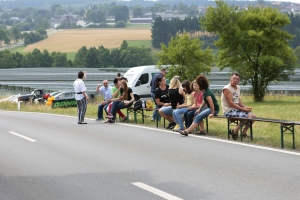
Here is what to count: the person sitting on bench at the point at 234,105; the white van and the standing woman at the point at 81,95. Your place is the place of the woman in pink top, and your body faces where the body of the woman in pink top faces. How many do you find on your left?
1

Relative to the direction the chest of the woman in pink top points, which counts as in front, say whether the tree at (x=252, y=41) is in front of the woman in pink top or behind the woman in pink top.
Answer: behind

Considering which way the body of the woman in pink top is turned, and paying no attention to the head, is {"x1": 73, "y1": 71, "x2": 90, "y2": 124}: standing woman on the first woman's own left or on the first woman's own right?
on the first woman's own right

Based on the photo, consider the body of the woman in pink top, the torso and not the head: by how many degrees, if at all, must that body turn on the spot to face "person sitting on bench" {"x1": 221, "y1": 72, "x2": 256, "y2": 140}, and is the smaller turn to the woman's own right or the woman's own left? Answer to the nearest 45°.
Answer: approximately 90° to the woman's own left

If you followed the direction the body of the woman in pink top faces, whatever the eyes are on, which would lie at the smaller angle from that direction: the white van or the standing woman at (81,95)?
the standing woman

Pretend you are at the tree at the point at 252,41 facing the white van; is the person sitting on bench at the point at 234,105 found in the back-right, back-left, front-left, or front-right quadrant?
front-left

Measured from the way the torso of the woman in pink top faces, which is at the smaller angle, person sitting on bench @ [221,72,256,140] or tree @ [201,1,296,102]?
the person sitting on bench

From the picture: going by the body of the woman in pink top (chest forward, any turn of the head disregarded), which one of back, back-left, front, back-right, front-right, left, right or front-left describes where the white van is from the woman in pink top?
back-right

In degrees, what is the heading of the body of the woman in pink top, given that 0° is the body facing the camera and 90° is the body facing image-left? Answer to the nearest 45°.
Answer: approximately 45°

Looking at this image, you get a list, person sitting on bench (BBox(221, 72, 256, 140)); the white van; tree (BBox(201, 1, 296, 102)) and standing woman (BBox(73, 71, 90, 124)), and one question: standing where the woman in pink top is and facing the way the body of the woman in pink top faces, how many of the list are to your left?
1
